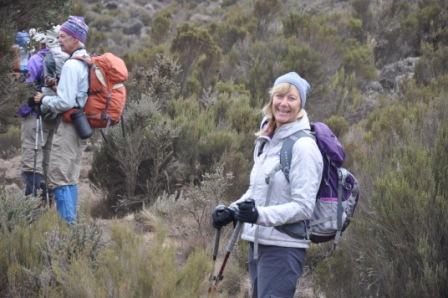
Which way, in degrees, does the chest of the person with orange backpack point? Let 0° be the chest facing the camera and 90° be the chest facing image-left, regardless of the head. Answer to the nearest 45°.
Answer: approximately 90°

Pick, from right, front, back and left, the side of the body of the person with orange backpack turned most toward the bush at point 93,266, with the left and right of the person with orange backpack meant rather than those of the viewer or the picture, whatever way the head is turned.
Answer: left

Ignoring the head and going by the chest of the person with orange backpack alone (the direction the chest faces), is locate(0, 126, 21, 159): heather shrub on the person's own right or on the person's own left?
on the person's own right

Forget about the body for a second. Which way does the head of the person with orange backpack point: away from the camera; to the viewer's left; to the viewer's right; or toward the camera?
to the viewer's left
